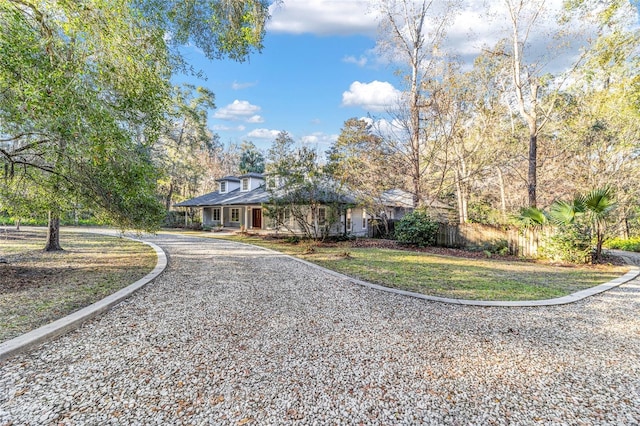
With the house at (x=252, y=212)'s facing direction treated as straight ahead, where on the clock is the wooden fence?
The wooden fence is roughly at 9 o'clock from the house.

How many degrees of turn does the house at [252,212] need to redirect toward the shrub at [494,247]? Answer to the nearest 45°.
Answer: approximately 90° to its left

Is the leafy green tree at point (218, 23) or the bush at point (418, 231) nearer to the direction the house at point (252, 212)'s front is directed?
the leafy green tree

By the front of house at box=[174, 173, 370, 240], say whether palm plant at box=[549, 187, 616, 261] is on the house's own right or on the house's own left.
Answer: on the house's own left

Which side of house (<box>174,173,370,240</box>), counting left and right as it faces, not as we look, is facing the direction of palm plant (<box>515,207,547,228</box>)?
left

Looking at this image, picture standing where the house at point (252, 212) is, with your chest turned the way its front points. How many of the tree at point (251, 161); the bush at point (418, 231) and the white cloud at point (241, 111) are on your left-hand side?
1

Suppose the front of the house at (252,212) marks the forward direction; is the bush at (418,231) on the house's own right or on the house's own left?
on the house's own left

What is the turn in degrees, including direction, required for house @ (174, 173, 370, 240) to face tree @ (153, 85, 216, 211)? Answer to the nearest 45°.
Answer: approximately 90° to its right

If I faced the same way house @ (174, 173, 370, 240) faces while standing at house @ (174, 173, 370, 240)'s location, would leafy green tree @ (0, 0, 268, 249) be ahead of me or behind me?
ahead

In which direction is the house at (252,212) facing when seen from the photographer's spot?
facing the viewer and to the left of the viewer

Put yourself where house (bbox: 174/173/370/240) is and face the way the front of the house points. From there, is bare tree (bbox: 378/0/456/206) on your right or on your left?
on your left

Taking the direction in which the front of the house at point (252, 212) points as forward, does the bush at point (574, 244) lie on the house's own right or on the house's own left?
on the house's own left
